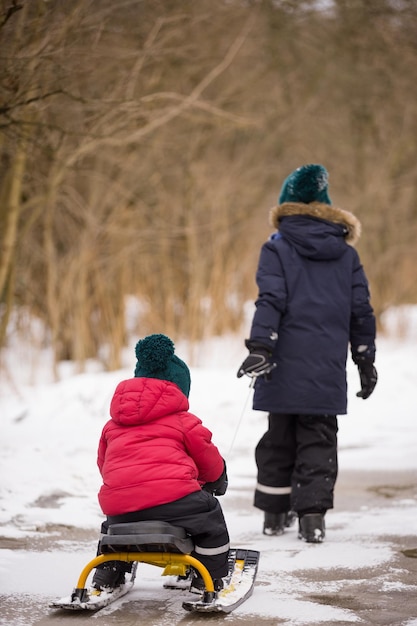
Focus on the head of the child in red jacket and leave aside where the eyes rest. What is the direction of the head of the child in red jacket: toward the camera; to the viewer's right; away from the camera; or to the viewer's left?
away from the camera

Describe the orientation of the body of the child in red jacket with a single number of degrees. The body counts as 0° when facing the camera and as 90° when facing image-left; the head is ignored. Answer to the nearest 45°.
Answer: approximately 225°

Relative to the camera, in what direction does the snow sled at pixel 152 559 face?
facing away from the viewer and to the right of the viewer
